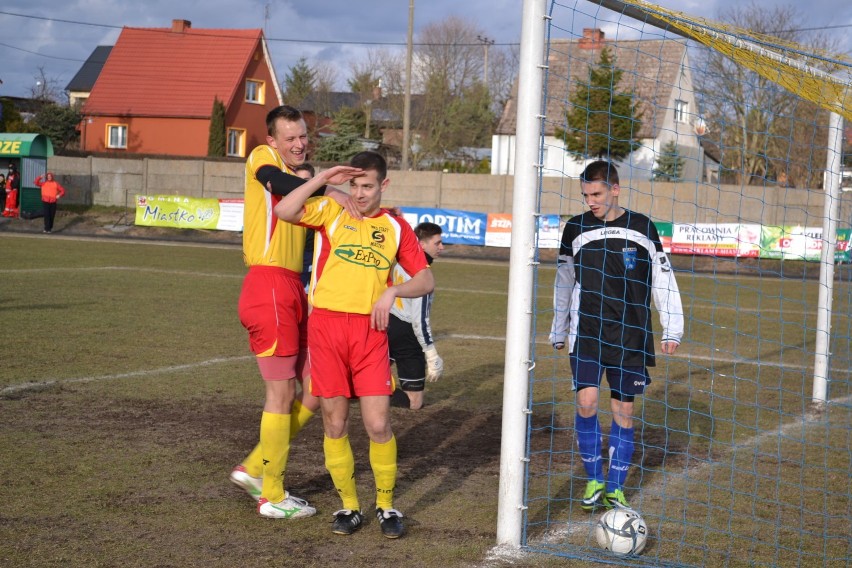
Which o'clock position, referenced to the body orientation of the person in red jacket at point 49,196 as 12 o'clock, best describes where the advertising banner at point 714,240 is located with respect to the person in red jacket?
The advertising banner is roughly at 10 o'clock from the person in red jacket.

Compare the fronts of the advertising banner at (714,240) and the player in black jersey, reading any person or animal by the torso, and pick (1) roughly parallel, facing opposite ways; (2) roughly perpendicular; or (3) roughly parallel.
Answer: roughly parallel

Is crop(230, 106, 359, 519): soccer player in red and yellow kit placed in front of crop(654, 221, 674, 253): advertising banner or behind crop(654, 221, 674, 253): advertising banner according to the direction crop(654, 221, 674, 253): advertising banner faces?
in front

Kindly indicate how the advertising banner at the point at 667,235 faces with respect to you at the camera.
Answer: facing the viewer

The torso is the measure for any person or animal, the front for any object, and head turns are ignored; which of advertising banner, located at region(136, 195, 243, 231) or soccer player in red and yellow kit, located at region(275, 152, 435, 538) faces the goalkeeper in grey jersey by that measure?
the advertising banner

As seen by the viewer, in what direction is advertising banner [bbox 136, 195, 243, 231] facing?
toward the camera

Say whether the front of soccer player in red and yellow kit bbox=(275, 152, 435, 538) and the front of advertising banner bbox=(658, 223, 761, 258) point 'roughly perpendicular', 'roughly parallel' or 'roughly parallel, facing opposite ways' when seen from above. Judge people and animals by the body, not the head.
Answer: roughly parallel

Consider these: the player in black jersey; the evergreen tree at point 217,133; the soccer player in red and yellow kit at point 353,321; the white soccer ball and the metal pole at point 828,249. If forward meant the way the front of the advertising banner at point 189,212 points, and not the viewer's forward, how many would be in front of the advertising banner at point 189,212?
4

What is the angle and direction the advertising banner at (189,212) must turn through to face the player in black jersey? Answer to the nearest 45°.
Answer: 0° — it already faces them

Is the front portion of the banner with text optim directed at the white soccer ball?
yes

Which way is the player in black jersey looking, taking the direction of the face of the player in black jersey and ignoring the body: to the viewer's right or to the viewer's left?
to the viewer's left

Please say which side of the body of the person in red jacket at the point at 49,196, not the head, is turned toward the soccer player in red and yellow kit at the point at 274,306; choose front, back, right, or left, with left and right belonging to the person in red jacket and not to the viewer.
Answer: front

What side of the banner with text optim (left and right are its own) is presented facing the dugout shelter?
right

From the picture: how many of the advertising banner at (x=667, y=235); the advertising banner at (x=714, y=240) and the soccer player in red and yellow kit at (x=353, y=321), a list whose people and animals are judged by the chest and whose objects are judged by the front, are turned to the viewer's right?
0

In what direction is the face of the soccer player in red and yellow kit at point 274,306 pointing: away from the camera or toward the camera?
toward the camera

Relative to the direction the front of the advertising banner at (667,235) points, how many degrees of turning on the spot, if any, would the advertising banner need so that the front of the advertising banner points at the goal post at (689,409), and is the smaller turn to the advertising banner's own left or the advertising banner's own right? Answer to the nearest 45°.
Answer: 0° — it already faces it
